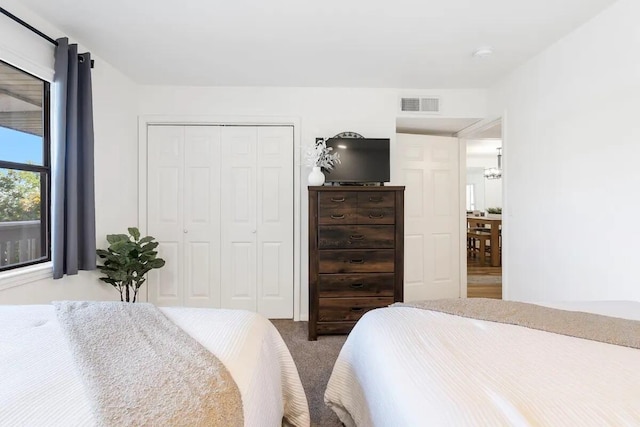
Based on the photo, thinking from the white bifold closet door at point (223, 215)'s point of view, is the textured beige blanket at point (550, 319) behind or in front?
in front

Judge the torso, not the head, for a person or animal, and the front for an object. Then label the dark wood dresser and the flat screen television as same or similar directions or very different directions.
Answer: same or similar directions

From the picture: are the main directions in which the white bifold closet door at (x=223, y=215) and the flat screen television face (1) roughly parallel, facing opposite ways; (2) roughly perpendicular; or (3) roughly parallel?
roughly parallel

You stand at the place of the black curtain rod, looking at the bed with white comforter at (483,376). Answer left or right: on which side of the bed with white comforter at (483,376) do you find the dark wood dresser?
left

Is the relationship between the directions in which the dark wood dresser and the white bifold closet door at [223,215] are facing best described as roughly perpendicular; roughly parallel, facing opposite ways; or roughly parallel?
roughly parallel

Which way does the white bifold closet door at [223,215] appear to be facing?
toward the camera

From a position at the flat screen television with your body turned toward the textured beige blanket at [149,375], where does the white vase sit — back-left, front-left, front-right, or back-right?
front-right

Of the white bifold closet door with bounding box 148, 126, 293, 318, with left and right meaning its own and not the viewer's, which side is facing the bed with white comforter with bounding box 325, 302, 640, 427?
front

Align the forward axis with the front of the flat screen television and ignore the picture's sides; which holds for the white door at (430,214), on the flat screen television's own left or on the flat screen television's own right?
on the flat screen television's own left

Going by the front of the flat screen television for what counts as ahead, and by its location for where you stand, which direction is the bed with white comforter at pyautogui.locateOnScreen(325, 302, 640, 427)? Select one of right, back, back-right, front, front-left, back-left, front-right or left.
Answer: front

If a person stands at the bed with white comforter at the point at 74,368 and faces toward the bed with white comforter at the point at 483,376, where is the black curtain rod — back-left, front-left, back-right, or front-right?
back-left

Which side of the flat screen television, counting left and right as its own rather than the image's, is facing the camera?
front

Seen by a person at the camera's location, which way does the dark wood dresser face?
facing the viewer

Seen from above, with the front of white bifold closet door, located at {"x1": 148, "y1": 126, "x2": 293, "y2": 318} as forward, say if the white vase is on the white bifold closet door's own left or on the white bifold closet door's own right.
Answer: on the white bifold closet door's own left

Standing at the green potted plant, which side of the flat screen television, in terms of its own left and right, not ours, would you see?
right
